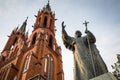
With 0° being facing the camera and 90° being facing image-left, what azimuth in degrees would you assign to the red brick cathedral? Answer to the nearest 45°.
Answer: approximately 45°

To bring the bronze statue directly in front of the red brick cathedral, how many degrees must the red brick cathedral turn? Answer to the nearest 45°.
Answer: approximately 45° to its left
